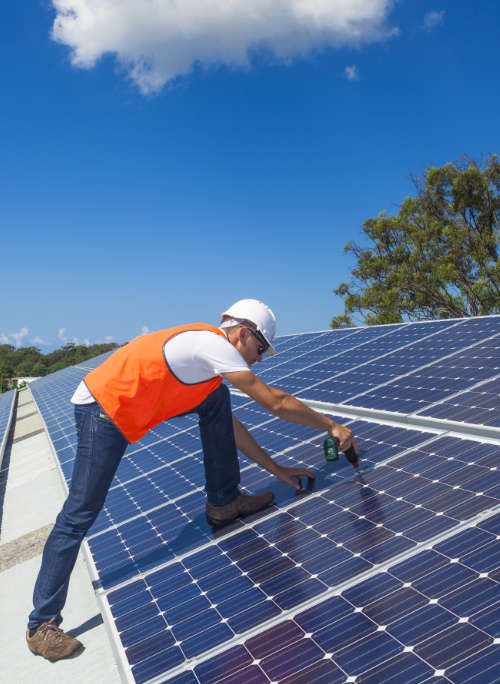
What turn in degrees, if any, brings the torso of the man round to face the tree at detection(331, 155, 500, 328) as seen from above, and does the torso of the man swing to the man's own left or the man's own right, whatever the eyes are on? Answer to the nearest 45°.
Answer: approximately 45° to the man's own left

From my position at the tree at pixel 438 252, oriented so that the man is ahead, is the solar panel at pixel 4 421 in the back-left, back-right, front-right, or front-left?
front-right

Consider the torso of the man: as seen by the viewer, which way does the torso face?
to the viewer's right

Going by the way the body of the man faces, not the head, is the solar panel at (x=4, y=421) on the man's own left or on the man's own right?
on the man's own left

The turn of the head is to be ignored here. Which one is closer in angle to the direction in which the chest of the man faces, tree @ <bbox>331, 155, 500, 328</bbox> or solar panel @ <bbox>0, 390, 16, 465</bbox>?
the tree

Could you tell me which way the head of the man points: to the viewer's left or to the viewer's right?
to the viewer's right
